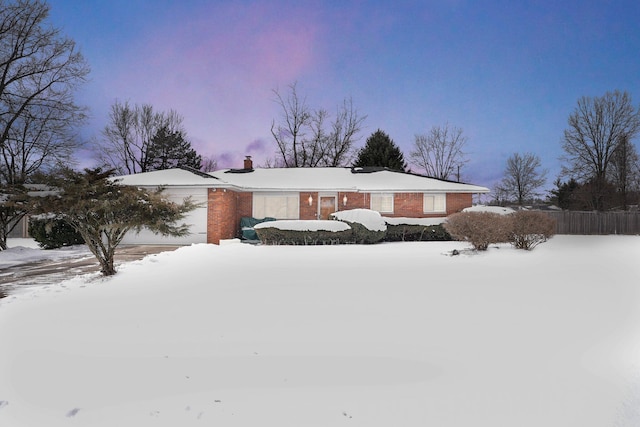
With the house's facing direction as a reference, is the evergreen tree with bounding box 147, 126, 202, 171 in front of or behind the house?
behind

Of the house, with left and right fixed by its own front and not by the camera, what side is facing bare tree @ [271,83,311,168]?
back

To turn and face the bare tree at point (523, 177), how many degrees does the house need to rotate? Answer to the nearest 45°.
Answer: approximately 135° to its left

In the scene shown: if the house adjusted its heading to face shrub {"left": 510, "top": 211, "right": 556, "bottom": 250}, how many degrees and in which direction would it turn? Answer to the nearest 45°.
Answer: approximately 45° to its left

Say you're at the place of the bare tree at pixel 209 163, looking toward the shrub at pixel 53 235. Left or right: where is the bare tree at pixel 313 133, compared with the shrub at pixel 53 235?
left

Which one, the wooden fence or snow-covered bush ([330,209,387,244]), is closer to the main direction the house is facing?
the snow-covered bush

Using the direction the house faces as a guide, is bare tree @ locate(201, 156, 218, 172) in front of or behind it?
behind

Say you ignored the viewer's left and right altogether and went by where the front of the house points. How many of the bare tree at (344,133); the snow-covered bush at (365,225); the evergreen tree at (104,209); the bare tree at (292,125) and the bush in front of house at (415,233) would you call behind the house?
2

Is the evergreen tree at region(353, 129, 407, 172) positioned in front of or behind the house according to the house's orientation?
behind

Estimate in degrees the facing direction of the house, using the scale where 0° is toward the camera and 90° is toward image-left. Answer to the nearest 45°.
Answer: approximately 0°

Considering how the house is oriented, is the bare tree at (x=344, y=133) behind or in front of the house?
behind

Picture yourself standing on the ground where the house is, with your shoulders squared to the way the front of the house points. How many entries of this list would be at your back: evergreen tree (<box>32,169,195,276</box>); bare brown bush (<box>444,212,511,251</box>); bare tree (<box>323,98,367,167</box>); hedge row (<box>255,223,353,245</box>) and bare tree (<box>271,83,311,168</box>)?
2

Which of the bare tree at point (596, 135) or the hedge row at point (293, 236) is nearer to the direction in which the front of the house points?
the hedge row

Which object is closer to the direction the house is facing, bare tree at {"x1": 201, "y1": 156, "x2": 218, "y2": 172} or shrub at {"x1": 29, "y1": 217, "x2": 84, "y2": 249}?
the shrub

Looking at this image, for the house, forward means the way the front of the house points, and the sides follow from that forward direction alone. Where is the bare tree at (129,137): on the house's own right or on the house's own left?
on the house's own right

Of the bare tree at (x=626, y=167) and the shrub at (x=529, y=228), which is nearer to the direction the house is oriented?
the shrub
